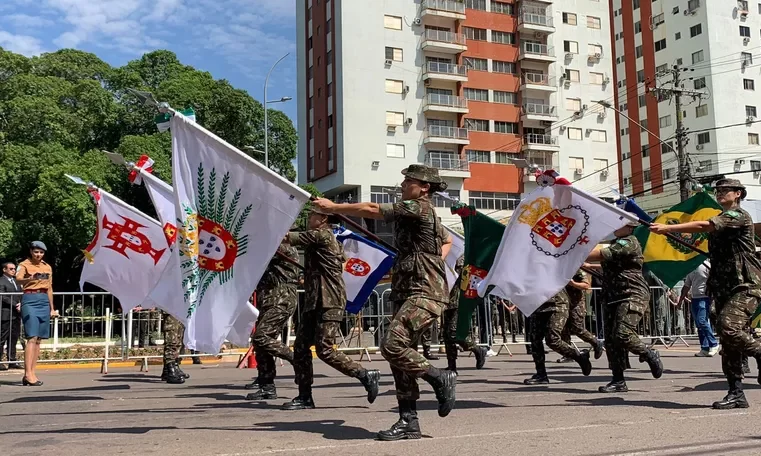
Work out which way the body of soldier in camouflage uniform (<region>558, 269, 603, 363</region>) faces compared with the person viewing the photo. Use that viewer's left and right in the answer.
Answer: facing to the left of the viewer

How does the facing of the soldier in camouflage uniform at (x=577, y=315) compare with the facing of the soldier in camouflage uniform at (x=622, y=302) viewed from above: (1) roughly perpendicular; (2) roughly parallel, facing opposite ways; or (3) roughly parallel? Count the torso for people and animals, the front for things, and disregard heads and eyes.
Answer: roughly parallel

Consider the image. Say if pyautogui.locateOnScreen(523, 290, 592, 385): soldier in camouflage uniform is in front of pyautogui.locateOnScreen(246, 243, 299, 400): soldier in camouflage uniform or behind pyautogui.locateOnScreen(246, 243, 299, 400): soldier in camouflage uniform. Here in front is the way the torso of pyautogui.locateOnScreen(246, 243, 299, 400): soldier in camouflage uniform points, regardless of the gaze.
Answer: behind

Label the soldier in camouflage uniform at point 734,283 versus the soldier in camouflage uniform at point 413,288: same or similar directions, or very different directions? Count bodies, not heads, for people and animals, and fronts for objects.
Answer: same or similar directions

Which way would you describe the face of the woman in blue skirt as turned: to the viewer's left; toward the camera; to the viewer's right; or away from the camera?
toward the camera

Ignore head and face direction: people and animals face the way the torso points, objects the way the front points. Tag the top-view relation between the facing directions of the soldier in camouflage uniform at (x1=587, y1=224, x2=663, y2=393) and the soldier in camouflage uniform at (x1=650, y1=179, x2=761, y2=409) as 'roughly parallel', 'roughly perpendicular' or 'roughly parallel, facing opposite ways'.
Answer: roughly parallel

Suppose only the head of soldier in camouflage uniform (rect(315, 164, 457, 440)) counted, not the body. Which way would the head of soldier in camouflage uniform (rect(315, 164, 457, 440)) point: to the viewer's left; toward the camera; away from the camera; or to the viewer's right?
to the viewer's left

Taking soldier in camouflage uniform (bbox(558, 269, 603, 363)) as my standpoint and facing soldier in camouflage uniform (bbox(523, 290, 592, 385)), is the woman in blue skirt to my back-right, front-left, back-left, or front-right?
front-right

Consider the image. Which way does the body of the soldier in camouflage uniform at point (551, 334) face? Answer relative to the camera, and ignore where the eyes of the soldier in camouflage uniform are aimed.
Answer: to the viewer's left

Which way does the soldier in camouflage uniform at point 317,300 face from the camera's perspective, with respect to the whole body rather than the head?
to the viewer's left

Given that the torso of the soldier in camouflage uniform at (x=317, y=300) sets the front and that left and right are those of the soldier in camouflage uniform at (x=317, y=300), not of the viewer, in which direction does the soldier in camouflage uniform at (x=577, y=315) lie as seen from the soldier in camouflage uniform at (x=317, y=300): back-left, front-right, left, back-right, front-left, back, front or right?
back-right

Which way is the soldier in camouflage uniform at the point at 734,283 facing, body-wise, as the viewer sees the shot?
to the viewer's left

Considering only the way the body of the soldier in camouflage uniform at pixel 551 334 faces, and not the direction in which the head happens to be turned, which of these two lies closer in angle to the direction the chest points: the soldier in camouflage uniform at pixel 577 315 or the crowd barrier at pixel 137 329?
the crowd barrier

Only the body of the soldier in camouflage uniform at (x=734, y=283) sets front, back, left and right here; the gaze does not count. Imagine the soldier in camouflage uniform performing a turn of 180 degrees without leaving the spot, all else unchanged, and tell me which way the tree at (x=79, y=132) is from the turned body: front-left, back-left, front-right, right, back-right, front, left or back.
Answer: back-left

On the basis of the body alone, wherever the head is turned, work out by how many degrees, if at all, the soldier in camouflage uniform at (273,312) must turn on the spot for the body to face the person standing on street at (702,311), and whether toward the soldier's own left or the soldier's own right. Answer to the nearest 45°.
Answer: approximately 135° to the soldier's own right
